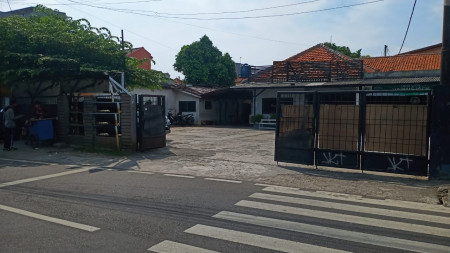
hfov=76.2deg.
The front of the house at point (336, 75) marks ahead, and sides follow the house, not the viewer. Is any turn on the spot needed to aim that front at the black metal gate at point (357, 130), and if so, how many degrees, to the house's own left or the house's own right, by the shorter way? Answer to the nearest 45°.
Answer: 0° — it already faces it

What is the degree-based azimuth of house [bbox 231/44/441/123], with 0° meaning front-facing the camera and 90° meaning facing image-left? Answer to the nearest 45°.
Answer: approximately 0°

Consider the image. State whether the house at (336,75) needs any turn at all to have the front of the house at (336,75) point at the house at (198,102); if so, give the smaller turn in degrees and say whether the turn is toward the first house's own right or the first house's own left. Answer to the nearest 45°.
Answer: approximately 90° to the first house's own right
